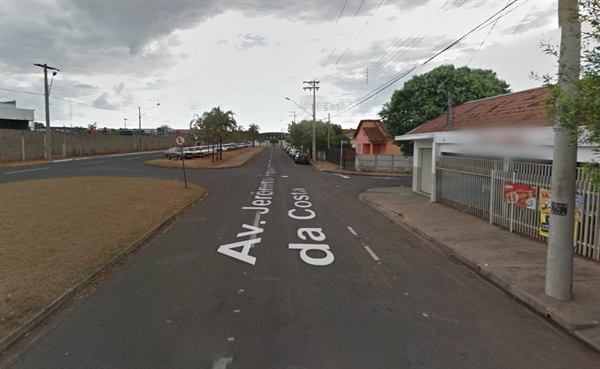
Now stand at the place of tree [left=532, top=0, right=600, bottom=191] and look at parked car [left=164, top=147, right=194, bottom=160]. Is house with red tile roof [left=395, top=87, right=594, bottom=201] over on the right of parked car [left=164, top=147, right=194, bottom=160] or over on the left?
right

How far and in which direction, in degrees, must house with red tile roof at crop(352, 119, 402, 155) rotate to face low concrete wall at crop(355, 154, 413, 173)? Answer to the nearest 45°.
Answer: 0° — it already faces it
